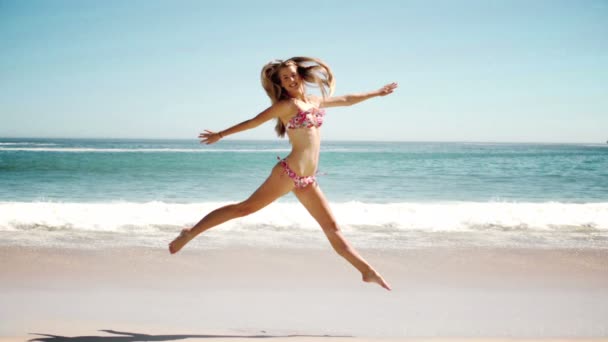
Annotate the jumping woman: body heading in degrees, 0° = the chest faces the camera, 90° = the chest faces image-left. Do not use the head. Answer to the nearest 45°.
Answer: approximately 315°
